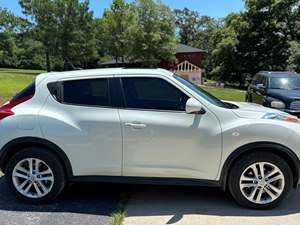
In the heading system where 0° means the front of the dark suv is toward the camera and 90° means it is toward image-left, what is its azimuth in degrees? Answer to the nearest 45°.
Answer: approximately 315°

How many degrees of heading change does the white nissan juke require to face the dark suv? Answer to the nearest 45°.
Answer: approximately 45° to its left

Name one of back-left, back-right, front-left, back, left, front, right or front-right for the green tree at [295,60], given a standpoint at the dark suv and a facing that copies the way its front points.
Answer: back-left

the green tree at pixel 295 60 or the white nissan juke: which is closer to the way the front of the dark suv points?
the white nissan juke

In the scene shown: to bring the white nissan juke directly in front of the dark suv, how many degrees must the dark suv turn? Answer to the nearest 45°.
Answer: approximately 45° to its right

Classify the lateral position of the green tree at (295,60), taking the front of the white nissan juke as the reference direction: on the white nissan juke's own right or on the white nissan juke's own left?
on the white nissan juke's own left

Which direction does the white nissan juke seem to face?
to the viewer's right
